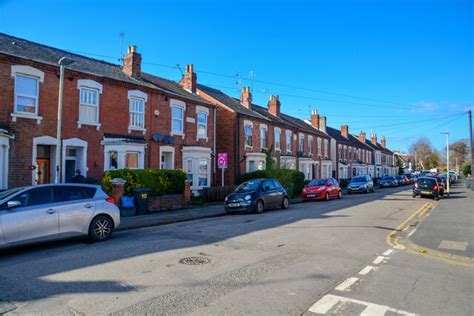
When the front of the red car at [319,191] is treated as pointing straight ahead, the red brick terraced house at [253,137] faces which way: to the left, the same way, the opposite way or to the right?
to the left

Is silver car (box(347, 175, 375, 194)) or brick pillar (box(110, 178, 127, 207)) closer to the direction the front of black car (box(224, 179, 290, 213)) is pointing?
the brick pillar

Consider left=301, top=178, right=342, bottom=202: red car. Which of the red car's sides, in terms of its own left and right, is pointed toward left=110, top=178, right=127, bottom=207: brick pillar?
front

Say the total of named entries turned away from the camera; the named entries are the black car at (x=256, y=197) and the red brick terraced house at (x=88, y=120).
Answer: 0

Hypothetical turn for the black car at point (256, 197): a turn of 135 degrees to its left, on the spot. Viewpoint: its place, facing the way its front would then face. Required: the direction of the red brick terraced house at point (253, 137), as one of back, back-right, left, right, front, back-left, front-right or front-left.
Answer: left

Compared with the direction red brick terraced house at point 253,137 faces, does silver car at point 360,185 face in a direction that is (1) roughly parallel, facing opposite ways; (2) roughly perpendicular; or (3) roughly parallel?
roughly perpendicular

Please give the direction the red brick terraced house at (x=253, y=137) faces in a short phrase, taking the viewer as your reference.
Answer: facing the viewer and to the right of the viewer

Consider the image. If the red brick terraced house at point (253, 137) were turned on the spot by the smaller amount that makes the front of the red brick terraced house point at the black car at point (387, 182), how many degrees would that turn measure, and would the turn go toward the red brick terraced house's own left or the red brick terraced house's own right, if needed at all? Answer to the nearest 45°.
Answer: approximately 90° to the red brick terraced house's own left

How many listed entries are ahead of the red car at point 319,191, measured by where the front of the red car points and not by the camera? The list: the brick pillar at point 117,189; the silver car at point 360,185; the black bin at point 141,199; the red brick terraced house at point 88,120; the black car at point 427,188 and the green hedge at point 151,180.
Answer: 4

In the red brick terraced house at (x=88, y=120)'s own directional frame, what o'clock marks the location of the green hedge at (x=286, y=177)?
The green hedge is roughly at 10 o'clock from the red brick terraced house.

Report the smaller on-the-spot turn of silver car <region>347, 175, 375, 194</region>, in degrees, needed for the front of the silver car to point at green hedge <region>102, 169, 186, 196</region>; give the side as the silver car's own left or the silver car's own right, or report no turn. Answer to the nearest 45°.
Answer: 0° — it already faces it

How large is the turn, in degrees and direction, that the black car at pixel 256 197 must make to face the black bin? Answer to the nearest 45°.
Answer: approximately 45° to its right

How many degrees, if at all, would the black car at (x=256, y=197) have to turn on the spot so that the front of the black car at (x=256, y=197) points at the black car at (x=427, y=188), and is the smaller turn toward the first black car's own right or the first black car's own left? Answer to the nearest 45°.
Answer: approximately 180°

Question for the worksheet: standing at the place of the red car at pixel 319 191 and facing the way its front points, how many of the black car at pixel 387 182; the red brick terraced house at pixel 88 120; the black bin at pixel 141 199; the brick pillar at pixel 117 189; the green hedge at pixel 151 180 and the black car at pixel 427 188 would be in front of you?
4
